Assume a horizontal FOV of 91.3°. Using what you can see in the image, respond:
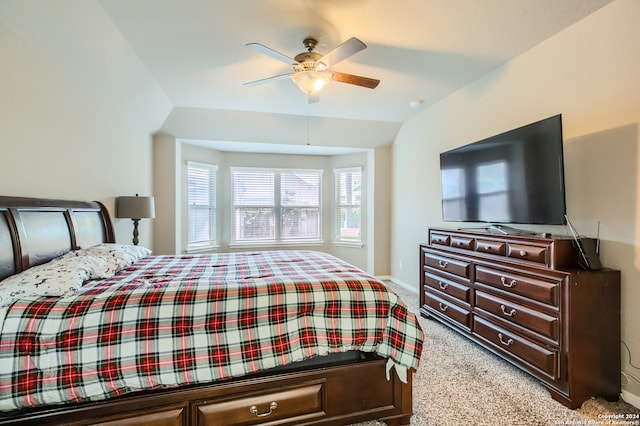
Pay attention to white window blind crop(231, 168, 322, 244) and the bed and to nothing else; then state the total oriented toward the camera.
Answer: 1

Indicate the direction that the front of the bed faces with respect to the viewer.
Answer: facing to the right of the viewer

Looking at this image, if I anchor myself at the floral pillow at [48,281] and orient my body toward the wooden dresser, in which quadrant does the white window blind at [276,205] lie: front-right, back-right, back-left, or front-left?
front-left

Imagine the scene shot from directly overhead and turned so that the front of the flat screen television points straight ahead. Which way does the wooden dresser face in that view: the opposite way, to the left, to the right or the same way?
the same way

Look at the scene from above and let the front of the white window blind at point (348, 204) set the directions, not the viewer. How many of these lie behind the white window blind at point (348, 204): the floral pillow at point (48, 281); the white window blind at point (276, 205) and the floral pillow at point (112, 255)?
0

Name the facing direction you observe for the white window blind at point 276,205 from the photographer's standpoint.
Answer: facing the viewer

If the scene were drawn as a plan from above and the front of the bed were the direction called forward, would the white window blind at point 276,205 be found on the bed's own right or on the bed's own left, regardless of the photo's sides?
on the bed's own left

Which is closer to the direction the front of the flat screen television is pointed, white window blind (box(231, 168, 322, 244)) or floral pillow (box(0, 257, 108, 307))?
the floral pillow

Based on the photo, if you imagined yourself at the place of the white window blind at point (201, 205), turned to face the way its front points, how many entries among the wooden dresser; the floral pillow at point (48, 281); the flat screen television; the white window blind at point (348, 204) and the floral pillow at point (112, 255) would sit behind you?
0

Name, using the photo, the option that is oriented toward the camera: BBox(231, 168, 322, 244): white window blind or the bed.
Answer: the white window blind

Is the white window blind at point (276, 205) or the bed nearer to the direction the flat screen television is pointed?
the bed

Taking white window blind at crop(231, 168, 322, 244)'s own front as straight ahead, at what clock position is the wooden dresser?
The wooden dresser is roughly at 11 o'clock from the white window blind.

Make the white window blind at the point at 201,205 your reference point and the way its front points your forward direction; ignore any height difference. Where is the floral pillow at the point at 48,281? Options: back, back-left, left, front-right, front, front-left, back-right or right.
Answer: front-right

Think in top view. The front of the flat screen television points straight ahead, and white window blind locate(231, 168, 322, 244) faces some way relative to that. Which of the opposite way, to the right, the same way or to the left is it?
to the left

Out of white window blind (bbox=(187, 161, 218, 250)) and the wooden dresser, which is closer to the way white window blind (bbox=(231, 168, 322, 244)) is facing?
the wooden dresser

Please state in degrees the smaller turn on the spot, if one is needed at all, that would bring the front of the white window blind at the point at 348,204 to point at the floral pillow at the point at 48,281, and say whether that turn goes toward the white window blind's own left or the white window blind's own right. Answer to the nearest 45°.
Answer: approximately 45° to the white window blind's own left

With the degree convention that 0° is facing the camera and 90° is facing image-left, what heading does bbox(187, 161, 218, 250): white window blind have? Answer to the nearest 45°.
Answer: approximately 315°

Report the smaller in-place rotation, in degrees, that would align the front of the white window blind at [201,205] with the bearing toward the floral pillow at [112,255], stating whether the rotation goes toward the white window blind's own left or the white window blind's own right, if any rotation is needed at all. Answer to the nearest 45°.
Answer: approximately 45° to the white window blind's own right

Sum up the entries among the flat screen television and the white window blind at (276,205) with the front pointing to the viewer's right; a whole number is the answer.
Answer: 0

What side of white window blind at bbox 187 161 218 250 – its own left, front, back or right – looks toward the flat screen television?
front

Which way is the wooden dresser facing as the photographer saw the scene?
facing the viewer and to the left of the viewer

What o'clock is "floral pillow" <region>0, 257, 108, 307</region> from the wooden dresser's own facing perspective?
The floral pillow is roughly at 12 o'clock from the wooden dresser.

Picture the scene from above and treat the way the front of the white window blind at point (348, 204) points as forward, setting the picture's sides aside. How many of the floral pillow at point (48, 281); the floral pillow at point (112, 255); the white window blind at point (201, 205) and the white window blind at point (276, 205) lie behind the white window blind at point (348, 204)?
0

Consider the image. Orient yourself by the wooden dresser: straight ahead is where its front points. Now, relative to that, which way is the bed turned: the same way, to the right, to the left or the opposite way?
the opposite way
